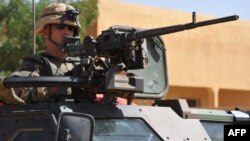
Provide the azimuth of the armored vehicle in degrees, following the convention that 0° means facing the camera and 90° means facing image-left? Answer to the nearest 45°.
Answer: approximately 315°

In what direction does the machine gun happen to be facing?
to the viewer's right

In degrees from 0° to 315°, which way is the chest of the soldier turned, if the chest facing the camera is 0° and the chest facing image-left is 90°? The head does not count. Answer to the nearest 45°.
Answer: approximately 315°
